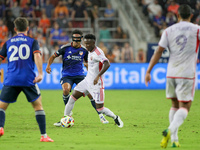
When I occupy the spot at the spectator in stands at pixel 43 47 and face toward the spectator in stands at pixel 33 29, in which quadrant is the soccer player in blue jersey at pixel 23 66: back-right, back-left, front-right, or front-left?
back-left

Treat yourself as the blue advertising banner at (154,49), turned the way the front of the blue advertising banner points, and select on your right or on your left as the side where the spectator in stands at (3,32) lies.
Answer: on your right

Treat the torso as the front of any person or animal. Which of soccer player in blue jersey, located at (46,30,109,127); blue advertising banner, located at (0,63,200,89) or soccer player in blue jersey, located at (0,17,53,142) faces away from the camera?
soccer player in blue jersey, located at (0,17,53,142)

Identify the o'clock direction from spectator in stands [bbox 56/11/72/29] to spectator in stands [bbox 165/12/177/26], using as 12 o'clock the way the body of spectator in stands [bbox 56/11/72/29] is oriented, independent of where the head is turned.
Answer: spectator in stands [bbox 165/12/177/26] is roughly at 9 o'clock from spectator in stands [bbox 56/11/72/29].

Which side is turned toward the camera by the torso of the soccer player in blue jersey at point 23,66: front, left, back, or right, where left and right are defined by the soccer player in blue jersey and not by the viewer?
back

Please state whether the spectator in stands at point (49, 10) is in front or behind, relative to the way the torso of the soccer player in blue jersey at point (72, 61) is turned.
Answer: behind

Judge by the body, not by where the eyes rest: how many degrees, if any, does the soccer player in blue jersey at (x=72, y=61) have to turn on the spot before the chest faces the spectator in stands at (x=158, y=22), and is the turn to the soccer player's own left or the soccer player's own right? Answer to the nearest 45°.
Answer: approximately 180°
